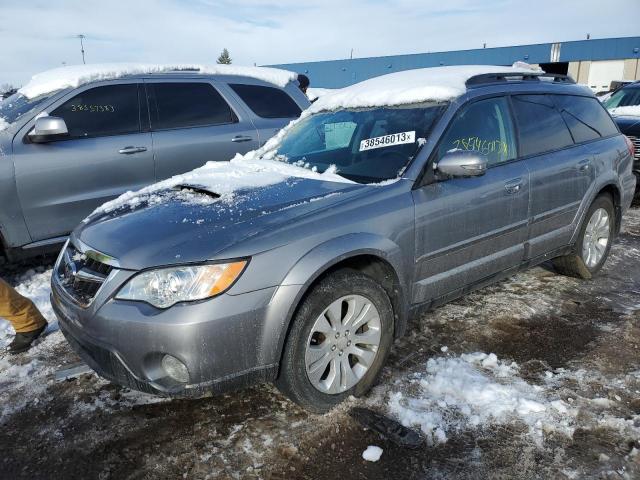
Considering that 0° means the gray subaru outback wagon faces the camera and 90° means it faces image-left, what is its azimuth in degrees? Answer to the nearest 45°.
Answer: approximately 45°

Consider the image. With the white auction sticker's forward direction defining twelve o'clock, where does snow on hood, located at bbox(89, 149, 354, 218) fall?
The snow on hood is roughly at 1 o'clock from the white auction sticker.

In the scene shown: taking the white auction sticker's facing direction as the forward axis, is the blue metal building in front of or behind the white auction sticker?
behind

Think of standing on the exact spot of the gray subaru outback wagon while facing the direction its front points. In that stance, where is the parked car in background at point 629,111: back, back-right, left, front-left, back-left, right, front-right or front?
back

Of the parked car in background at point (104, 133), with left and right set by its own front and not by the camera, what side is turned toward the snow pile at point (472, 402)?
left

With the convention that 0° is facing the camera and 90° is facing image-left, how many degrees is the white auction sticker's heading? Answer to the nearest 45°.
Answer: approximately 45°

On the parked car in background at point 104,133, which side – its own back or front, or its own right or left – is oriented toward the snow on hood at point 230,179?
left

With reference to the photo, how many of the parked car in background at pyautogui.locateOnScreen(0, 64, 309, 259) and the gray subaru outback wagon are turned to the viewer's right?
0

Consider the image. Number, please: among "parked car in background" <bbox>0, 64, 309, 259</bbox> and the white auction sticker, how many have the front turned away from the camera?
0

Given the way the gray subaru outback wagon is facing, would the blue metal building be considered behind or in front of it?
behind
